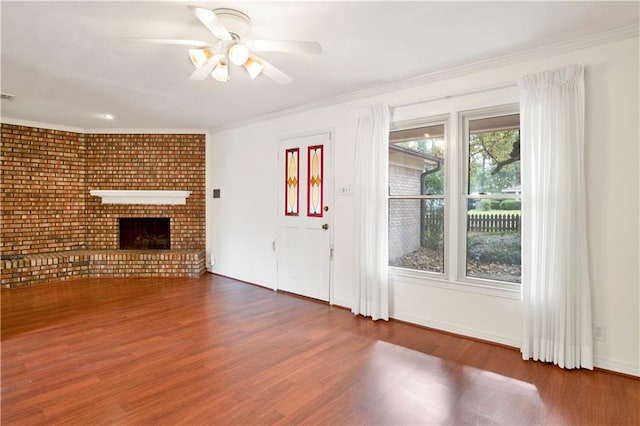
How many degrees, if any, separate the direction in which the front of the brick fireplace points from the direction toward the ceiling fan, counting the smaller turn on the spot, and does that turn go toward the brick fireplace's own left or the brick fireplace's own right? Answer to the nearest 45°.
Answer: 0° — it already faces it

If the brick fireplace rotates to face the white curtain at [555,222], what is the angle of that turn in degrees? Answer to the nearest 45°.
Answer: approximately 45° to its left

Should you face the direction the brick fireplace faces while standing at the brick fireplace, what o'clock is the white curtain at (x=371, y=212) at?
The white curtain is roughly at 11 o'clock from the brick fireplace.

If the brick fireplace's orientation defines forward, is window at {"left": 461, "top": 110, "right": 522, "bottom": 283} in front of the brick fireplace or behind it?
in front

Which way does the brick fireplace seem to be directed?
toward the camera

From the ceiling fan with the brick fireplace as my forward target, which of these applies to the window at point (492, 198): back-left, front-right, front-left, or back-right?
back-right

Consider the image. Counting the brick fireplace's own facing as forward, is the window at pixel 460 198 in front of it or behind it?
in front

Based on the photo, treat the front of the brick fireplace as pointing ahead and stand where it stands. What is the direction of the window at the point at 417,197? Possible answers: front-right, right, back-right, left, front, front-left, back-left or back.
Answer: front-left

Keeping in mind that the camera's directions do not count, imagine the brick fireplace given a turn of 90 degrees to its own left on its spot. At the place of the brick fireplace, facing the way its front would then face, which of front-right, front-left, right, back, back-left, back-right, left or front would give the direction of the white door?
front-right

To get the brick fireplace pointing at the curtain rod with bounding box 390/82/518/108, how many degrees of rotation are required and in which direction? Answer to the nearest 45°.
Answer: approximately 45° to its left
